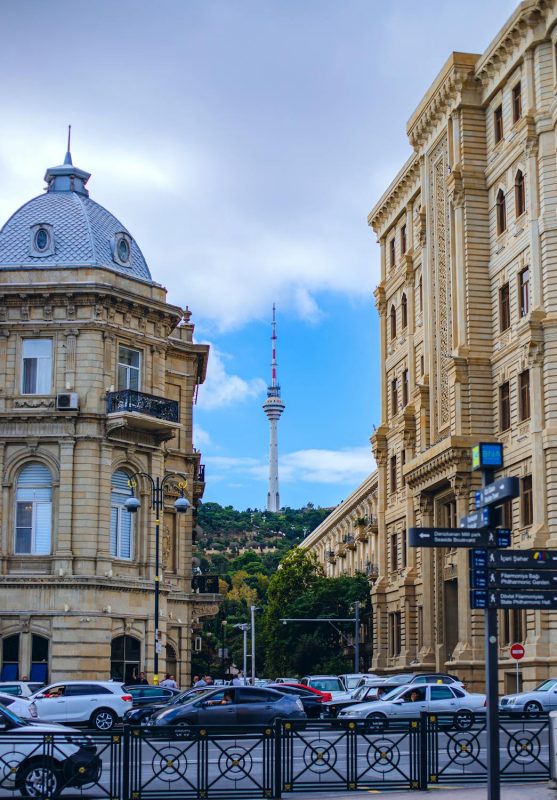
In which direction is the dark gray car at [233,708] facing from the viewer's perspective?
to the viewer's left

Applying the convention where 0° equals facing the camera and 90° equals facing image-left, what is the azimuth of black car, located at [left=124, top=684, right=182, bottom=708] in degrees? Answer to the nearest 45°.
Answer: approximately 90°

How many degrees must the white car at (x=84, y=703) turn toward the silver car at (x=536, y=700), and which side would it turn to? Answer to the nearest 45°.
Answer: approximately 180°

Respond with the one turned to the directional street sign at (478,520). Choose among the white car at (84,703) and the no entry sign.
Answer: the no entry sign

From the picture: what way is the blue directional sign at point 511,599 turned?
toward the camera

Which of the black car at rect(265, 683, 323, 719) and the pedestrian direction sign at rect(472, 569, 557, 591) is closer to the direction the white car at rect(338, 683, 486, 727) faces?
the black car

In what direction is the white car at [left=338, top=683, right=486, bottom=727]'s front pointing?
to the viewer's left

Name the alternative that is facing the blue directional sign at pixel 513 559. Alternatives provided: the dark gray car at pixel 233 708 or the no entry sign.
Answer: the no entry sign

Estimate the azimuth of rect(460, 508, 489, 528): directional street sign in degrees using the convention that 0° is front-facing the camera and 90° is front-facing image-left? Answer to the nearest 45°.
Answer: approximately 45°

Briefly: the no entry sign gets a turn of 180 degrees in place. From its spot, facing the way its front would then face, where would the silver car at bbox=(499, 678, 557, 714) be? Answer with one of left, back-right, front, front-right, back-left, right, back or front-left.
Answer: back

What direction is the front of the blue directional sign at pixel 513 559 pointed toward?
toward the camera

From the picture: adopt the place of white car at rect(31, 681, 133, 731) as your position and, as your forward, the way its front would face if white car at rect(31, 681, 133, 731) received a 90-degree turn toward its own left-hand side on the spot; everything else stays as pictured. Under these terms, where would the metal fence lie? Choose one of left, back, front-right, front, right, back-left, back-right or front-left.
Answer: front

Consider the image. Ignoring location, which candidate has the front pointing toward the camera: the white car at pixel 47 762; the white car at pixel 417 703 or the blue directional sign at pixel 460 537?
the blue directional sign

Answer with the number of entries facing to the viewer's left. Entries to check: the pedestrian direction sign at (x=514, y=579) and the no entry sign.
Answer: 0

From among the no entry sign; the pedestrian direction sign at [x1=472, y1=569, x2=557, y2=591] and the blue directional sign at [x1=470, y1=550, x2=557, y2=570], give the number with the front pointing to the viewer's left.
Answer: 0

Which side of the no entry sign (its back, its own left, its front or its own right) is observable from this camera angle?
front

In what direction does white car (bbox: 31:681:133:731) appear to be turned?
to the viewer's left
